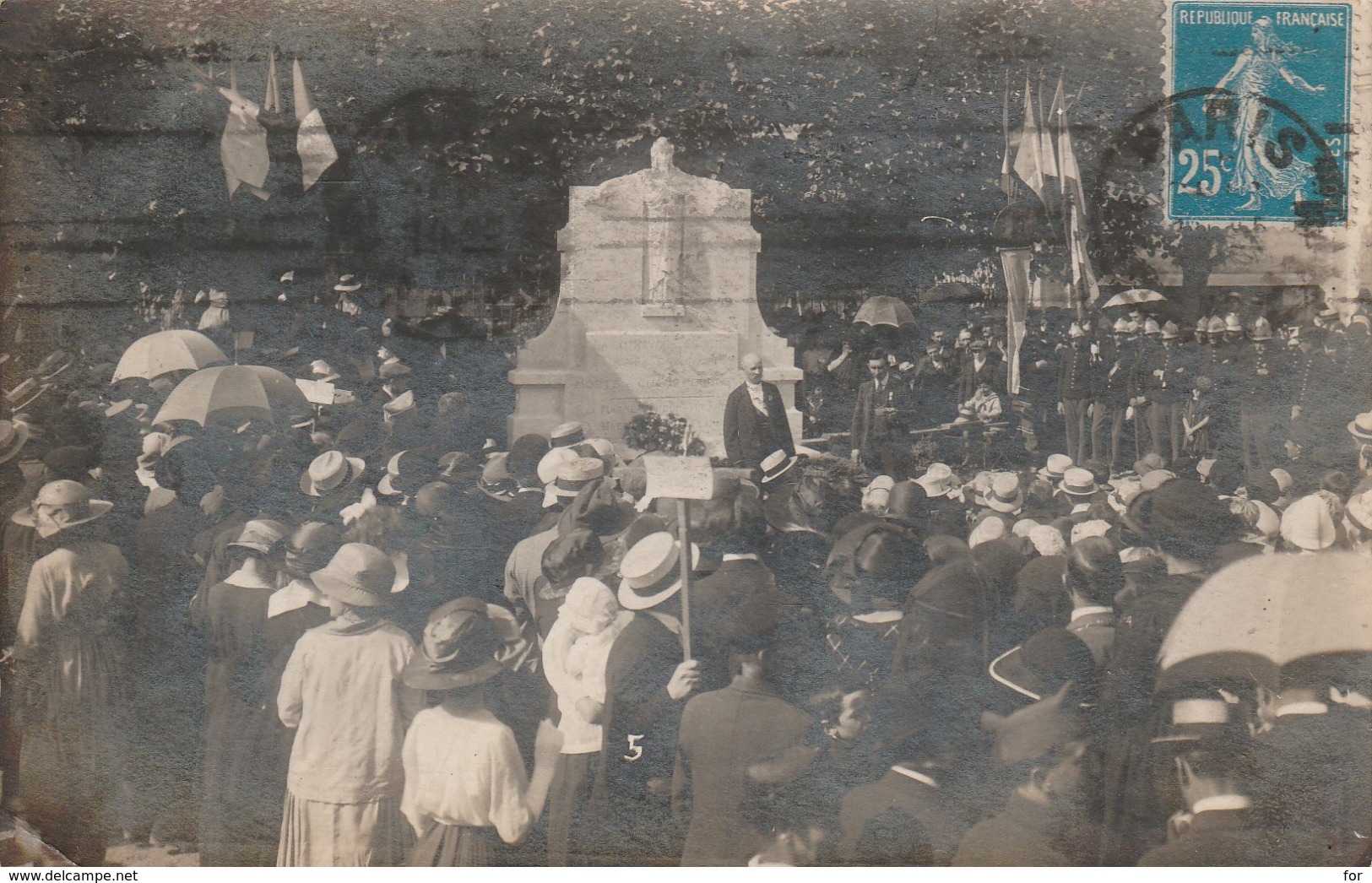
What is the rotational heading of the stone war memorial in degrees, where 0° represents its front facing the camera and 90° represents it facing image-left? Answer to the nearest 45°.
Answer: approximately 0°

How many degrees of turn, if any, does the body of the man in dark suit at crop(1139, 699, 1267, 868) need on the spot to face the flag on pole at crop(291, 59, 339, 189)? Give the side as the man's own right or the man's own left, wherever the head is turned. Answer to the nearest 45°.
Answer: approximately 45° to the man's own left

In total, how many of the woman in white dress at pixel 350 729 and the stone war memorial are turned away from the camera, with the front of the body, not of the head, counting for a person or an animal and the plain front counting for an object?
1

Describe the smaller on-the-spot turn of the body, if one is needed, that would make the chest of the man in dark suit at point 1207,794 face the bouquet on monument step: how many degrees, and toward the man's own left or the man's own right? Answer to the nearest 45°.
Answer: approximately 45° to the man's own left

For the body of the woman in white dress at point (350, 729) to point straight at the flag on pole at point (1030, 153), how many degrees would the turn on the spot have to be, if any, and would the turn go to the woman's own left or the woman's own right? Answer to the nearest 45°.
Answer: approximately 90° to the woman's own right

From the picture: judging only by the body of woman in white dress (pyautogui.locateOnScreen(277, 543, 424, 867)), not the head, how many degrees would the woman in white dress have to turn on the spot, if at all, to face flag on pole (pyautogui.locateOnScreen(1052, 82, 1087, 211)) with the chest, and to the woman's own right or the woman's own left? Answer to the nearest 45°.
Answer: approximately 90° to the woman's own right

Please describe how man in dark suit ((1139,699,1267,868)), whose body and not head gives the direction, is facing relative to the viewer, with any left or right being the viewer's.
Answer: facing away from the viewer and to the left of the viewer

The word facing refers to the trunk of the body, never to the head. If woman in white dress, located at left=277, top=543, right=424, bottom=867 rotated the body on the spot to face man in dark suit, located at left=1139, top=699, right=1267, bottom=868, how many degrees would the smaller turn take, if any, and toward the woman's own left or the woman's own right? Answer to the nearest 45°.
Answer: approximately 90° to the woman's own right

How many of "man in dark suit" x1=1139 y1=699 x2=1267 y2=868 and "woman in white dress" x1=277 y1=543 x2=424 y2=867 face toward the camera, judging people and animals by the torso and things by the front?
0

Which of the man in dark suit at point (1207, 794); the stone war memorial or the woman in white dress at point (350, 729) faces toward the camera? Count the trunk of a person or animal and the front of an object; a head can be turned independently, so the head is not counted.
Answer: the stone war memorial

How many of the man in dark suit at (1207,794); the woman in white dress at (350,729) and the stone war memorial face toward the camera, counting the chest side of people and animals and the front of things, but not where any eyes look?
1

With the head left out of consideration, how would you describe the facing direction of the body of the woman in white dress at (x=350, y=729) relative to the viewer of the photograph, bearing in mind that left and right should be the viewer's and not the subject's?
facing away from the viewer
